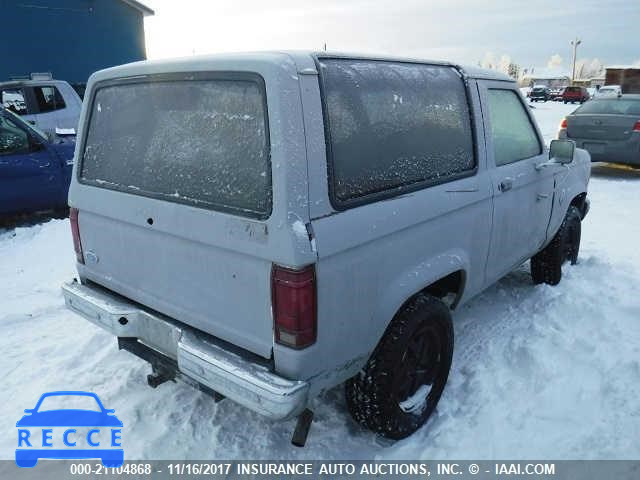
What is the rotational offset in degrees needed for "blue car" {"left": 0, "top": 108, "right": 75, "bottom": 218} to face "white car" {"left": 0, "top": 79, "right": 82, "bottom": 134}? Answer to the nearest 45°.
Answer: approximately 90° to its left

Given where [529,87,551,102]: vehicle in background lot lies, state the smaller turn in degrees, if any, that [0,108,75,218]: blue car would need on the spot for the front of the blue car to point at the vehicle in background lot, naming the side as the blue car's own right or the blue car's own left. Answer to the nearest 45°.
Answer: approximately 45° to the blue car's own left

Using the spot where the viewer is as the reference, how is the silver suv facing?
facing away from the viewer and to the right of the viewer

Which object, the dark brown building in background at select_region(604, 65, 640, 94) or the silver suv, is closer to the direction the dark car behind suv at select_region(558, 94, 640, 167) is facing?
the dark brown building in background

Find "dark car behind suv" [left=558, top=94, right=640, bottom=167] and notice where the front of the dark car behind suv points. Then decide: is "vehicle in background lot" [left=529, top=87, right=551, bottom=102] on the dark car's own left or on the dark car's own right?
on the dark car's own left

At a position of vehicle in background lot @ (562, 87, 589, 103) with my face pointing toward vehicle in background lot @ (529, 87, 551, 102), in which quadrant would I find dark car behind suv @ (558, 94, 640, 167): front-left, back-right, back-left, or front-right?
back-left

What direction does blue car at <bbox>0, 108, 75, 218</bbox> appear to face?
to the viewer's right

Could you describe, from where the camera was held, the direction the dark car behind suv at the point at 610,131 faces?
facing away from the viewer and to the right of the viewer
